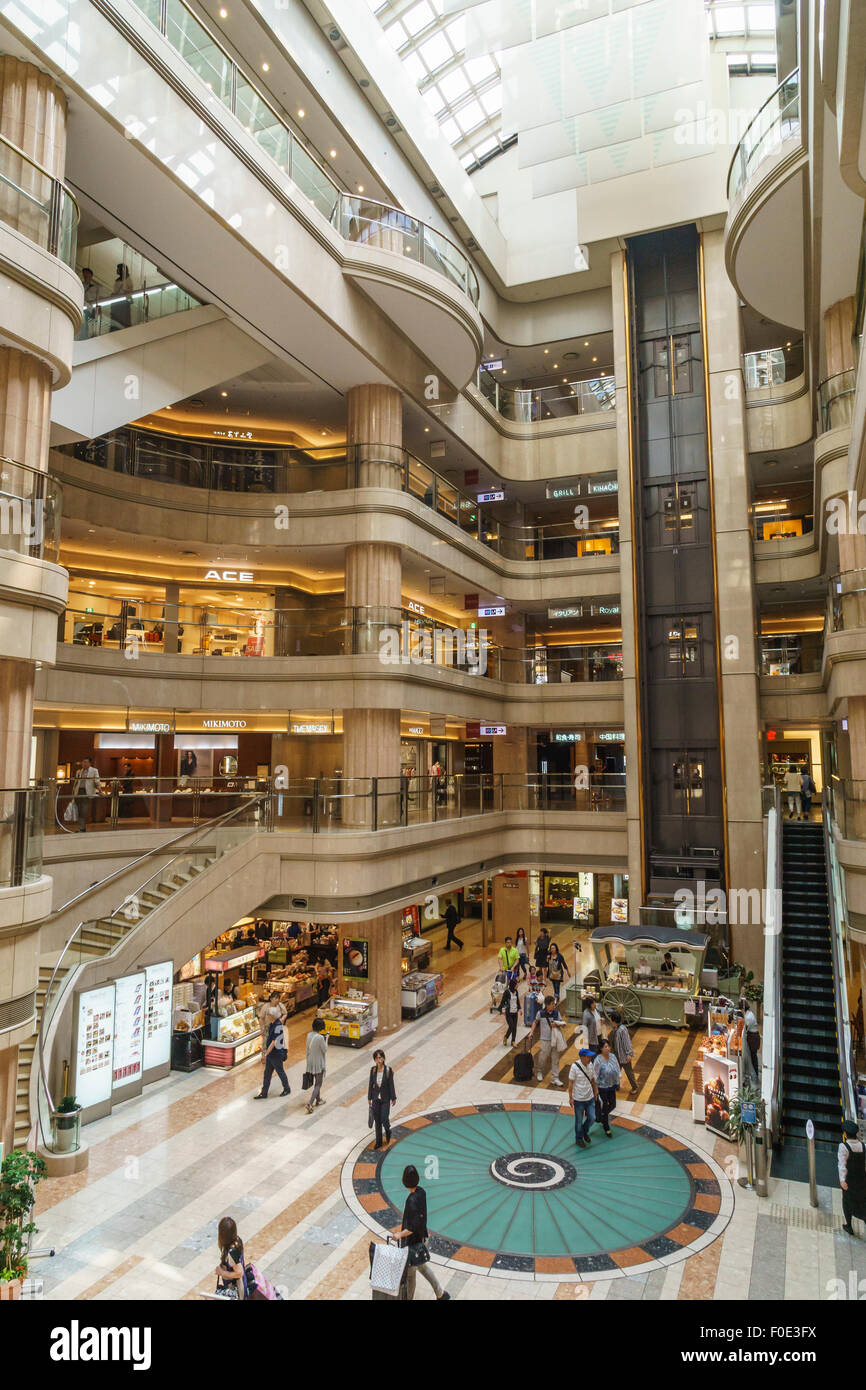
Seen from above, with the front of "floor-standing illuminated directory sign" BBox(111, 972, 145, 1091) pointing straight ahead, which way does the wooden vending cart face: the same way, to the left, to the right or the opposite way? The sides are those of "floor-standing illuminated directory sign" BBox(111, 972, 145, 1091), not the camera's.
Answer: to the right

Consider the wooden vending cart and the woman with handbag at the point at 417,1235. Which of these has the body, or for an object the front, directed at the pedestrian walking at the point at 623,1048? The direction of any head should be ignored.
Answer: the wooden vending cart

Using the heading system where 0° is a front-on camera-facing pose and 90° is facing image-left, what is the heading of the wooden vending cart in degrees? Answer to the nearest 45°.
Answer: approximately 0°

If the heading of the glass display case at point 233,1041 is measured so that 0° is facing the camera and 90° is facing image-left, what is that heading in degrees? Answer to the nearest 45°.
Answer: approximately 315°

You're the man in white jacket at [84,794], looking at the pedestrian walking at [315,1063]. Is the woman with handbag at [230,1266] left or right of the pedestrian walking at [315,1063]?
right

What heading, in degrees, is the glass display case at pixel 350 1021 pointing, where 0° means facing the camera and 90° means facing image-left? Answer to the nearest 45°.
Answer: approximately 45°

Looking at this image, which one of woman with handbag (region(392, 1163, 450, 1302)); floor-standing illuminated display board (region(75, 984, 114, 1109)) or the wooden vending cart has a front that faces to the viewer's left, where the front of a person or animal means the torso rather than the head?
the woman with handbag

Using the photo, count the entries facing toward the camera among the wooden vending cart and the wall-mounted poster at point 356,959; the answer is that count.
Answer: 2
